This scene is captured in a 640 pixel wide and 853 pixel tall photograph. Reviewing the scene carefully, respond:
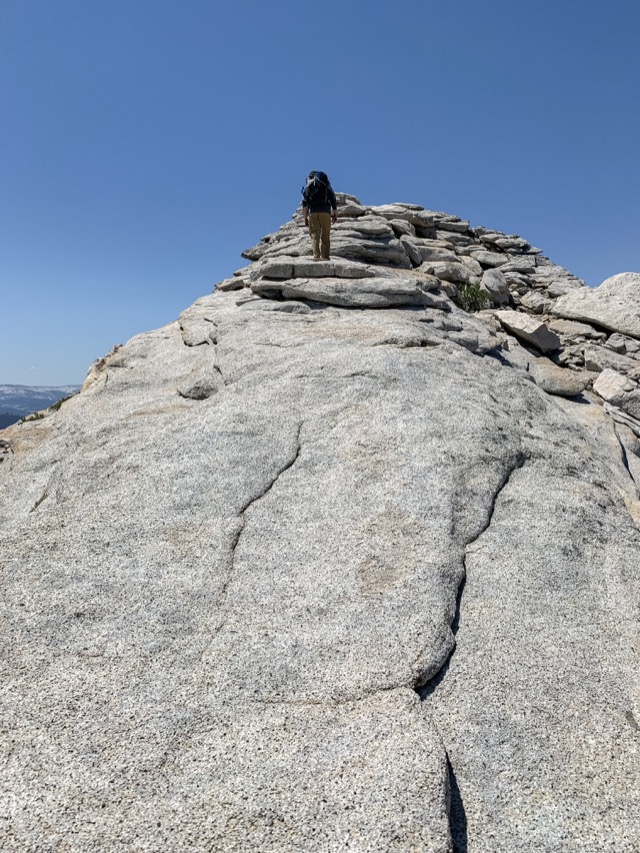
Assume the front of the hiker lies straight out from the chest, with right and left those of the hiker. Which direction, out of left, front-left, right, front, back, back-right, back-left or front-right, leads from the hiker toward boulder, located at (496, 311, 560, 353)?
right

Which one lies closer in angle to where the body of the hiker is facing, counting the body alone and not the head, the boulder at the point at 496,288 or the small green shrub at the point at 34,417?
the boulder

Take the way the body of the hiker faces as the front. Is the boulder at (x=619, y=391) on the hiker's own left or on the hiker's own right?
on the hiker's own right

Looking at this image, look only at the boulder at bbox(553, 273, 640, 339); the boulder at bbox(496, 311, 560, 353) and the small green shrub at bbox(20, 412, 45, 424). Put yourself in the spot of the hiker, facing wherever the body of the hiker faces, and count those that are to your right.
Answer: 2

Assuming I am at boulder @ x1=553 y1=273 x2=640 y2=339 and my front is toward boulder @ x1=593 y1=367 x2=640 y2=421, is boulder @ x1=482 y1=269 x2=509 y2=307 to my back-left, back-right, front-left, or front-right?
back-right

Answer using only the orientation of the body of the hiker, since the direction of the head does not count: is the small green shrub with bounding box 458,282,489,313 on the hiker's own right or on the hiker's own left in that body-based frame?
on the hiker's own right

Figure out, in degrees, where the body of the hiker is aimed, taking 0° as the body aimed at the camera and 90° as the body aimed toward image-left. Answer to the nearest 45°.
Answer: approximately 180°

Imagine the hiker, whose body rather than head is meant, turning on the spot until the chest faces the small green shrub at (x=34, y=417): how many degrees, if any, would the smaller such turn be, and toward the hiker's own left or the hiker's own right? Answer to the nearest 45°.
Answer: approximately 135° to the hiker's own left

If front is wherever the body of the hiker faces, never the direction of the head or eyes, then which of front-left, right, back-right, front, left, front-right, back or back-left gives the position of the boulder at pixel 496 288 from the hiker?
front-right

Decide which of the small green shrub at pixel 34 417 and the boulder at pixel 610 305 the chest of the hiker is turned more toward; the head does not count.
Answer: the boulder

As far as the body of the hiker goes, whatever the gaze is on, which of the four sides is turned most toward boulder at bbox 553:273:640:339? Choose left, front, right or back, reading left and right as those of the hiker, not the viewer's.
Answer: right
